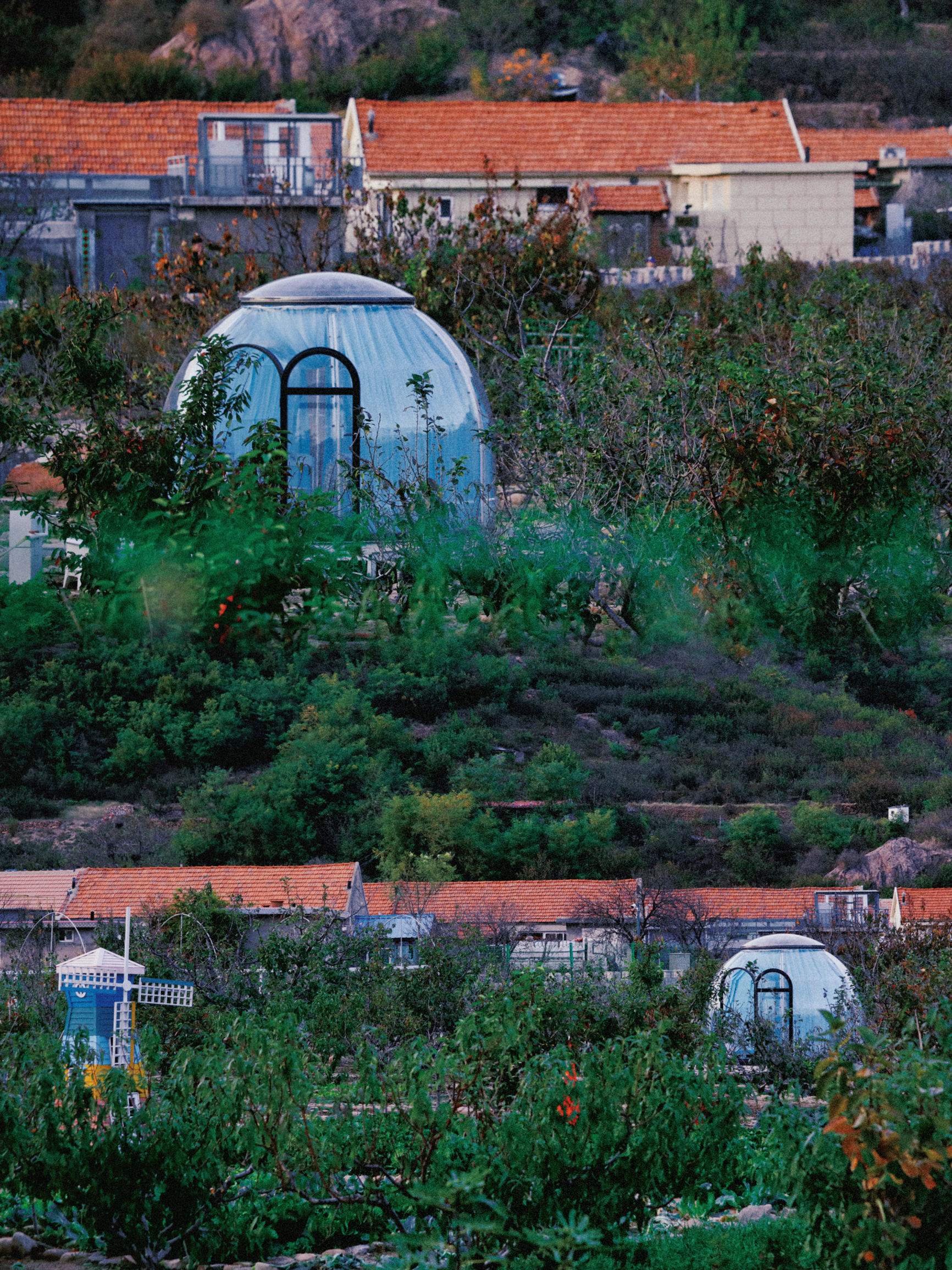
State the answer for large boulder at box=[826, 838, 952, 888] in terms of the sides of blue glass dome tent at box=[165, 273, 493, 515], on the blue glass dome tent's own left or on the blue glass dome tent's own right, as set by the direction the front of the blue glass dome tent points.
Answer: on the blue glass dome tent's own left

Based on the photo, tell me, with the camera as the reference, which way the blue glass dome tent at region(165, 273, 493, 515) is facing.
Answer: facing the viewer

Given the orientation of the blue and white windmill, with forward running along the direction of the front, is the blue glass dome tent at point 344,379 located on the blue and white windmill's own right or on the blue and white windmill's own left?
on the blue and white windmill's own left

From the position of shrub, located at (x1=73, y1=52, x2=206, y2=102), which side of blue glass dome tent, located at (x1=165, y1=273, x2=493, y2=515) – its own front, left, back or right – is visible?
back

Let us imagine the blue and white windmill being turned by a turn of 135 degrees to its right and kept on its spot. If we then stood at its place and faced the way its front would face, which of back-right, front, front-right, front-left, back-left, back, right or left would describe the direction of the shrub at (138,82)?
right

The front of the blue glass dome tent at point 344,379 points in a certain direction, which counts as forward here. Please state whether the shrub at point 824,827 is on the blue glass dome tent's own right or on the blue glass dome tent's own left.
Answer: on the blue glass dome tent's own left

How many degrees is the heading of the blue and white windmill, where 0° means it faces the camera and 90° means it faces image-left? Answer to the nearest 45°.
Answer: approximately 315°

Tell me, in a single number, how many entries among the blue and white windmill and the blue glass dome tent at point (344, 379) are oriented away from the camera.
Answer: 0

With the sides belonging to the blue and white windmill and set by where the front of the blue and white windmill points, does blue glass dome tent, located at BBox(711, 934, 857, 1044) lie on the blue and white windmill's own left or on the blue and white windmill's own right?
on the blue and white windmill's own left
